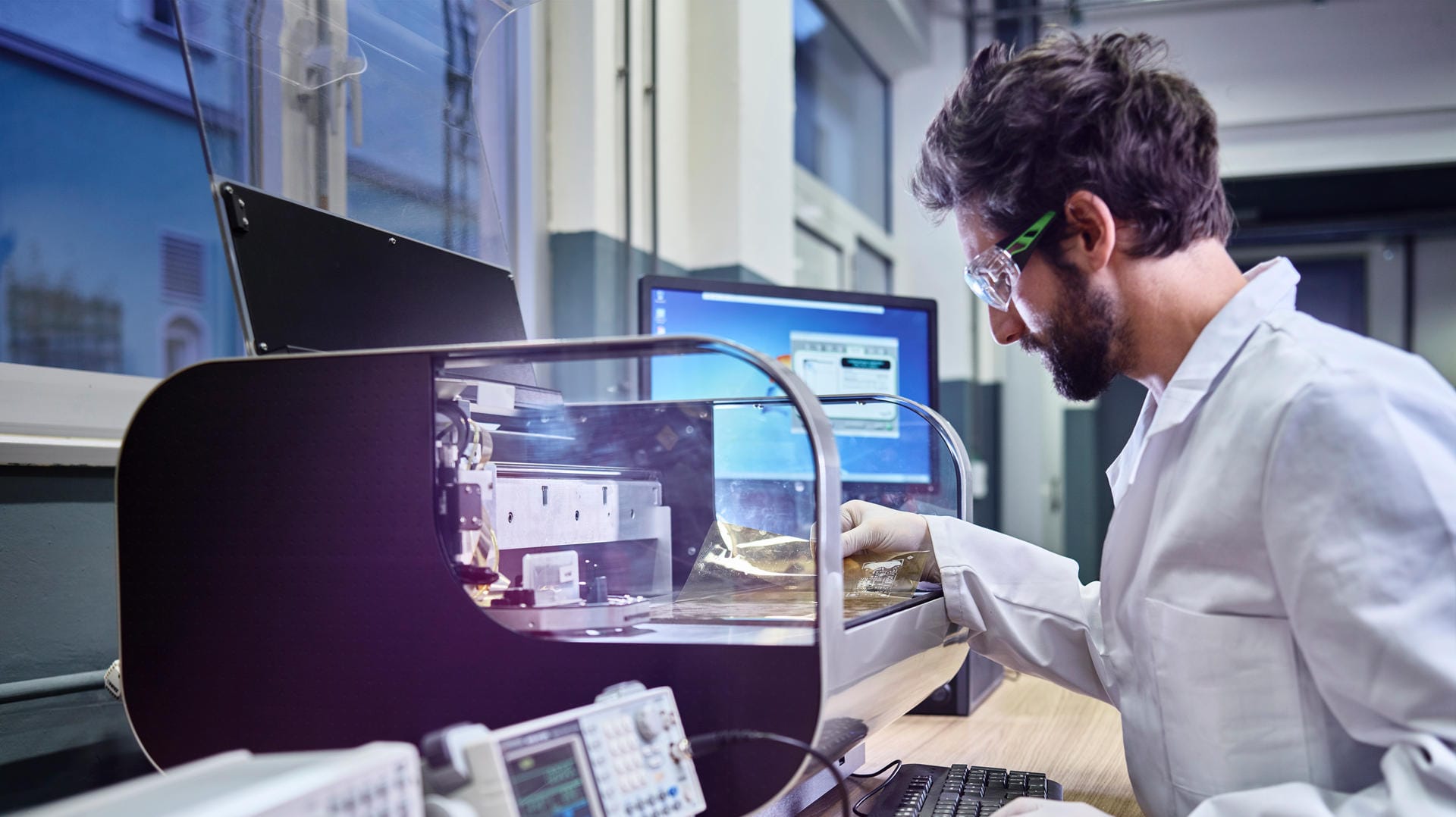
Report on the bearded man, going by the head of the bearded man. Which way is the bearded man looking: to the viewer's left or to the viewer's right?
to the viewer's left

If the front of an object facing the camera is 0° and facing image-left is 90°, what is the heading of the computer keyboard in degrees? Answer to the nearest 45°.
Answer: approximately 270°

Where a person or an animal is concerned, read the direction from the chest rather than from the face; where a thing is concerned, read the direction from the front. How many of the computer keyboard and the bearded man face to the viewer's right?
1

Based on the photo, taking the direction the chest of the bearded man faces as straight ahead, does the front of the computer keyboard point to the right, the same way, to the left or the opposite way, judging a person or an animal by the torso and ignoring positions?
the opposite way

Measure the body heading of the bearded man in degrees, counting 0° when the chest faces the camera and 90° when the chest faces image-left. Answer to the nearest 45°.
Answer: approximately 90°
